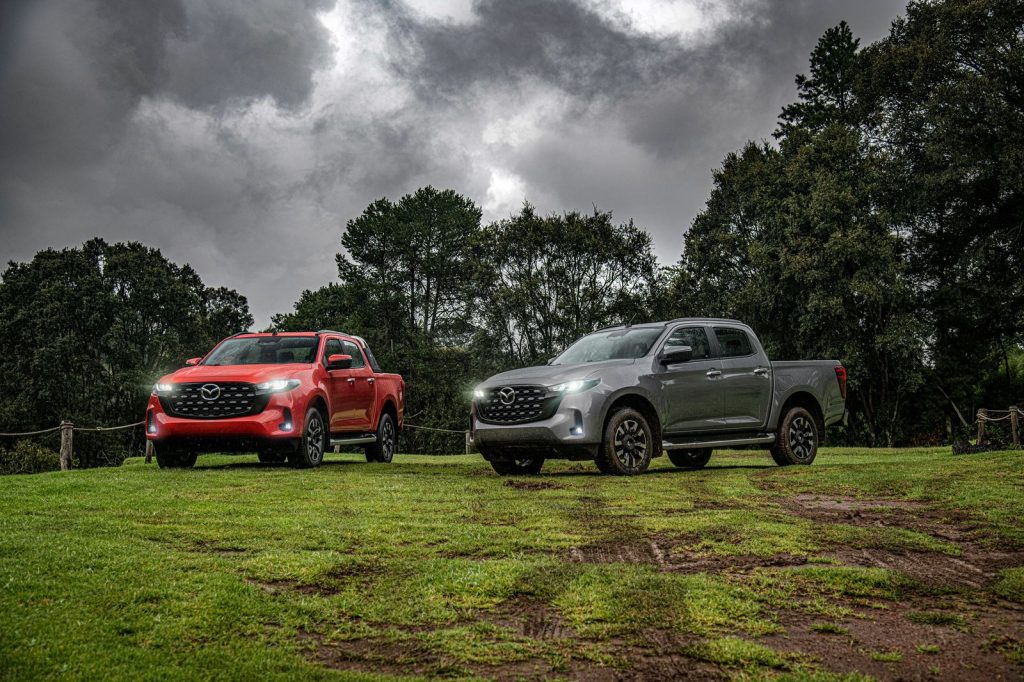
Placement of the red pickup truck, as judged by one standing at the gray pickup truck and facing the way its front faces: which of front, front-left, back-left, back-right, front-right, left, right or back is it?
front-right

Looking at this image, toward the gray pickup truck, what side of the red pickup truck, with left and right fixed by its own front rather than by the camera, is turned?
left

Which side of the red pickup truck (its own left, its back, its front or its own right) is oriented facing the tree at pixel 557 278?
back

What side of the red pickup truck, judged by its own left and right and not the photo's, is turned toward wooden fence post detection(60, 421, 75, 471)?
right

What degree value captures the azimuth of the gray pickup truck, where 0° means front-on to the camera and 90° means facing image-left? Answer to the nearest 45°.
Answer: approximately 45°

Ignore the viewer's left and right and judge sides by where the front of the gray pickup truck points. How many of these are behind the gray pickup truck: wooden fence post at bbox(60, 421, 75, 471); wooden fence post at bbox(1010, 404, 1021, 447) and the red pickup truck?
1

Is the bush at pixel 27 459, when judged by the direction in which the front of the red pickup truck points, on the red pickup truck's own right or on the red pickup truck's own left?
on the red pickup truck's own right

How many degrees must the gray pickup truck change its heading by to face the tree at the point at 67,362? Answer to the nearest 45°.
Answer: approximately 90° to its right

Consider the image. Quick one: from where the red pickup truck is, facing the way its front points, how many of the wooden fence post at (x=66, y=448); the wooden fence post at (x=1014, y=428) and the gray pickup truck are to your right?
1

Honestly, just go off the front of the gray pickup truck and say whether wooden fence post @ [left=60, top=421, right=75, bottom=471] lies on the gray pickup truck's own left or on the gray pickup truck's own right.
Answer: on the gray pickup truck's own right

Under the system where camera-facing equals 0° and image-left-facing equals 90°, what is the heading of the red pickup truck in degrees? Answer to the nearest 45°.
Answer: approximately 45°

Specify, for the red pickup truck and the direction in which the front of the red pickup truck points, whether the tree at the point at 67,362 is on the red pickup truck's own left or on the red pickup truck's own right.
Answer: on the red pickup truck's own right

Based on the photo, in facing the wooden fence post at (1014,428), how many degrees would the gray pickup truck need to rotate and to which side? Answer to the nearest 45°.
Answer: approximately 180°
